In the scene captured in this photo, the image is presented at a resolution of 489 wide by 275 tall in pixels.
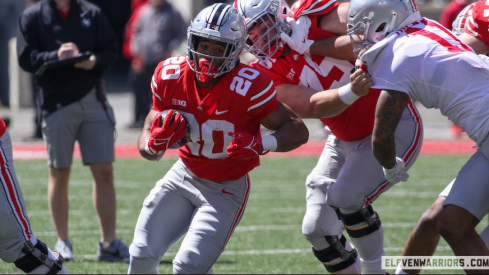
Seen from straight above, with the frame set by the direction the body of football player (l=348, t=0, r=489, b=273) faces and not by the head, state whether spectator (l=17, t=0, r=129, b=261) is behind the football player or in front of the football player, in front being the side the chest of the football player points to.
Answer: in front

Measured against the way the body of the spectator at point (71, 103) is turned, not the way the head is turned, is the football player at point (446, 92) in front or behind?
in front

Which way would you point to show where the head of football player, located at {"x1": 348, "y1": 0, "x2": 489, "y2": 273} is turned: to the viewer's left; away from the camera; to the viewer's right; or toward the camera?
to the viewer's left

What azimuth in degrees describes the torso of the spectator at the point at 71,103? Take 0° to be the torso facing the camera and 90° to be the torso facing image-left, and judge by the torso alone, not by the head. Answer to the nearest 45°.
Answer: approximately 0°

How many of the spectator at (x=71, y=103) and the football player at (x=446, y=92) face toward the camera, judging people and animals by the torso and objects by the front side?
1

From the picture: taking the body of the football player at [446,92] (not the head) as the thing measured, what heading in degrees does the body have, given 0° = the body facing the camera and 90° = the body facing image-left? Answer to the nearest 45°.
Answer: approximately 90°

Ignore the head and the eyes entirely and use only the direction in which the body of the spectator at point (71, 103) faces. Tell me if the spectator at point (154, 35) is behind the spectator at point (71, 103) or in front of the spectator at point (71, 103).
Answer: behind

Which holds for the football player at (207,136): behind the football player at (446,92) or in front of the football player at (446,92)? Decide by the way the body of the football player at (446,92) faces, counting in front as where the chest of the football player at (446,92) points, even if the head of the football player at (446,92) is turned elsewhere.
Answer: in front
